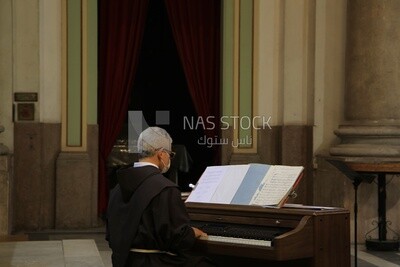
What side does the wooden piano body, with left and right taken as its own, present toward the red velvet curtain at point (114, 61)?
right

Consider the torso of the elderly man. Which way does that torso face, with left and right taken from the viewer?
facing away from the viewer and to the right of the viewer

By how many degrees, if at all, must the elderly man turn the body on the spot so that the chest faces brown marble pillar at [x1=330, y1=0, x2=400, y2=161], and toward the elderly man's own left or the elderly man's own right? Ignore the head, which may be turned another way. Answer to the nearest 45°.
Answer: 0° — they already face it

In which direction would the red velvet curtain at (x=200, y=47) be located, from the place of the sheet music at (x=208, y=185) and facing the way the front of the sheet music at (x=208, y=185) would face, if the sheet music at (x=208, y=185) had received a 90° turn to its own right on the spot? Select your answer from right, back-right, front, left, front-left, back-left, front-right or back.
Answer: front-right

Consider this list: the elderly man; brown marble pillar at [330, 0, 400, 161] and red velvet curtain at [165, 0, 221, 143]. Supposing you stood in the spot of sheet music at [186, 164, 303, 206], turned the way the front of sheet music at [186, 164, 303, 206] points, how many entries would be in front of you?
1

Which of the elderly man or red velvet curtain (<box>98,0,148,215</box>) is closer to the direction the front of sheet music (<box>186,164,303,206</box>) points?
the elderly man

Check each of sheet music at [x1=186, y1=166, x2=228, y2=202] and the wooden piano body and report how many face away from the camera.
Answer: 0
